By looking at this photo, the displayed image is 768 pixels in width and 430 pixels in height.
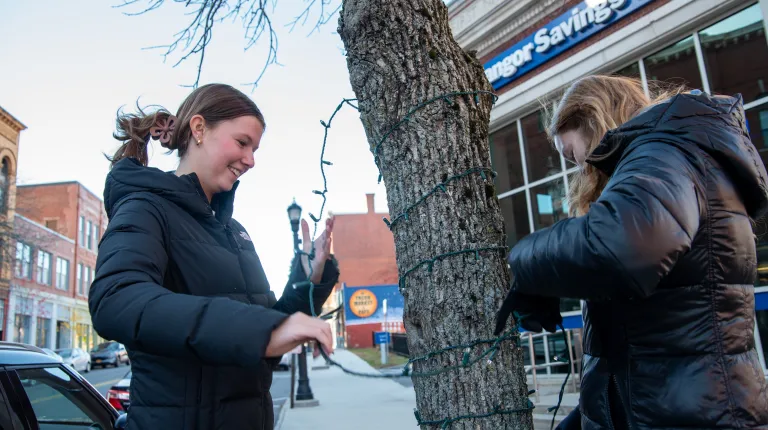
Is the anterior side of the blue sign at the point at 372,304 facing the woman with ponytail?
yes

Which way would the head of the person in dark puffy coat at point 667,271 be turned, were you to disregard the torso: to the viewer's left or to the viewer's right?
to the viewer's left

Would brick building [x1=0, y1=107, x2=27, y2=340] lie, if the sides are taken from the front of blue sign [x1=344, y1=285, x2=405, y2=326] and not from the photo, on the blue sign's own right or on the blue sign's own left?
on the blue sign's own right

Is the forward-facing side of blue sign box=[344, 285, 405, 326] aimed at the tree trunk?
yes

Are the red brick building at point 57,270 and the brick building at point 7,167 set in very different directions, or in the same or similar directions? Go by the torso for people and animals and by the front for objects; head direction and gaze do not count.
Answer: same or similar directions

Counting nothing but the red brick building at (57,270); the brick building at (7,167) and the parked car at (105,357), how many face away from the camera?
0

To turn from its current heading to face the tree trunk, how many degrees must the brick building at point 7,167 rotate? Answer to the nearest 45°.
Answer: approximately 45° to its right

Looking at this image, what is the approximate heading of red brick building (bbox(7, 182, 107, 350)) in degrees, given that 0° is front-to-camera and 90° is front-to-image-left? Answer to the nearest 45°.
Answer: approximately 315°

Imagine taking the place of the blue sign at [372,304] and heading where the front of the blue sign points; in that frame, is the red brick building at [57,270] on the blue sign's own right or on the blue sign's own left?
on the blue sign's own right

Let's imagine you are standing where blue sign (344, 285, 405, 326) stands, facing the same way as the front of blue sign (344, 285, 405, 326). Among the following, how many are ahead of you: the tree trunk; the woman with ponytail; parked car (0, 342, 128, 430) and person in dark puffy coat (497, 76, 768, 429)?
4

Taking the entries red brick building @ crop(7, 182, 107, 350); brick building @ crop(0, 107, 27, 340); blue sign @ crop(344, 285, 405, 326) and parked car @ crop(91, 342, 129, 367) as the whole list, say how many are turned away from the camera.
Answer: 0

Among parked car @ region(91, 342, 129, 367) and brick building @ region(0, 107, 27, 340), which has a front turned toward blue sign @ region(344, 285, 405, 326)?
the brick building

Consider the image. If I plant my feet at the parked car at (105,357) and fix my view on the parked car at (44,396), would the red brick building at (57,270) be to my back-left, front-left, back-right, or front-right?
back-right

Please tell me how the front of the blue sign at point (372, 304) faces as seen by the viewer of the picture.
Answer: facing the viewer

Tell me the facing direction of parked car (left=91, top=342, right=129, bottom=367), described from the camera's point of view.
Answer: facing the viewer and to the left of the viewer

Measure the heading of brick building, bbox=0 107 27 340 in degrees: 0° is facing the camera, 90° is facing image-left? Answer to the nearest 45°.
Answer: approximately 315°

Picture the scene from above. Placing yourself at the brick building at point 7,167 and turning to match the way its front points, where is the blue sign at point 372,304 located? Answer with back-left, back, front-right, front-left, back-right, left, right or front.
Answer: front

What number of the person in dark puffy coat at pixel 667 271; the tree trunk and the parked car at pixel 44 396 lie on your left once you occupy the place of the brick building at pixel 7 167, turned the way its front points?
0

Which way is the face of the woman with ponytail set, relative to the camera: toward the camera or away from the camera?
toward the camera

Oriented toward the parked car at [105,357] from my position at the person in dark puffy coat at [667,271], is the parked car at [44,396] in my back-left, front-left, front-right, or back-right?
front-left
